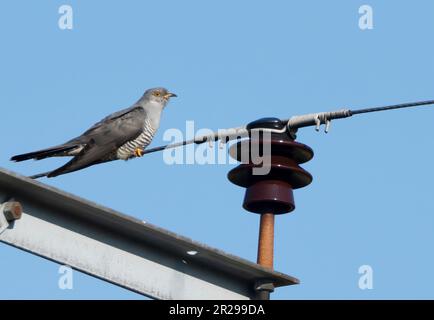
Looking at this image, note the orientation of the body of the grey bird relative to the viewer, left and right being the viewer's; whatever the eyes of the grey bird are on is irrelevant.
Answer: facing to the right of the viewer

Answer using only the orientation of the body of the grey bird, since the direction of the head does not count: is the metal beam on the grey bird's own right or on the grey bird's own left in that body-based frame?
on the grey bird's own right
